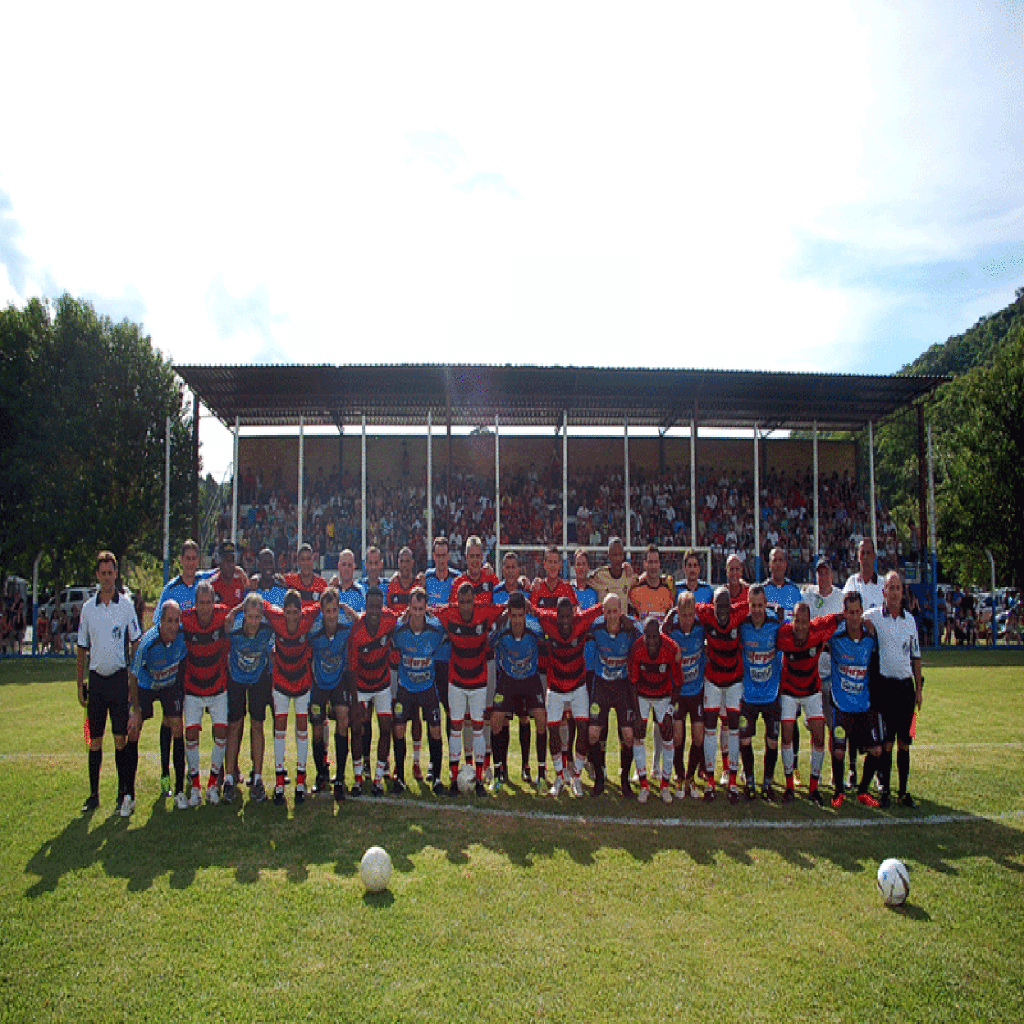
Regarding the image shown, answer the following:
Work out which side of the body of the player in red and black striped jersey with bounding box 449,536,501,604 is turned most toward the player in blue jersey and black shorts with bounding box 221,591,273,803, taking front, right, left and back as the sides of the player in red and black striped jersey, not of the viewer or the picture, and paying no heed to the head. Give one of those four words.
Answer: right

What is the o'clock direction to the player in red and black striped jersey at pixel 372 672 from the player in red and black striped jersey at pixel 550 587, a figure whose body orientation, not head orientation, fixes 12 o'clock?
the player in red and black striped jersey at pixel 372 672 is roughly at 2 o'clock from the player in red and black striped jersey at pixel 550 587.

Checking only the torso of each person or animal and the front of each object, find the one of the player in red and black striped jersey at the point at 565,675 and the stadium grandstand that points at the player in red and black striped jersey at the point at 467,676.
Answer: the stadium grandstand

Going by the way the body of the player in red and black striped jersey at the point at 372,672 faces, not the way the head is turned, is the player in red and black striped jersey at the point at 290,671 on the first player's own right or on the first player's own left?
on the first player's own right

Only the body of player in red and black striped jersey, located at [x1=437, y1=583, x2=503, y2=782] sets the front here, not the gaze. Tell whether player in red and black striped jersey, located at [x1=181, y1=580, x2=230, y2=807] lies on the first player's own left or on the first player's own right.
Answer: on the first player's own right

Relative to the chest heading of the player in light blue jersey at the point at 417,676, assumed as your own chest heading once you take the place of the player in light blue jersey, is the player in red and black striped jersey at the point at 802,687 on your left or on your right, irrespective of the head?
on your left

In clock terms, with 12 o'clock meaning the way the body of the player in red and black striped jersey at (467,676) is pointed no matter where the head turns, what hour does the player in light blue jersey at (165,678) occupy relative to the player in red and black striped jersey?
The player in light blue jersey is roughly at 3 o'clock from the player in red and black striped jersey.

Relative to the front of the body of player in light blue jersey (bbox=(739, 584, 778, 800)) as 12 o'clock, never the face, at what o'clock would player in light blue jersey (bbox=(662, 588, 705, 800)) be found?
player in light blue jersey (bbox=(662, 588, 705, 800)) is roughly at 3 o'clock from player in light blue jersey (bbox=(739, 584, 778, 800)).

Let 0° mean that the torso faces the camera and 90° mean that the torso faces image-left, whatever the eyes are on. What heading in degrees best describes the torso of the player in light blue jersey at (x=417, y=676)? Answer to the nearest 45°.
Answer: approximately 0°
